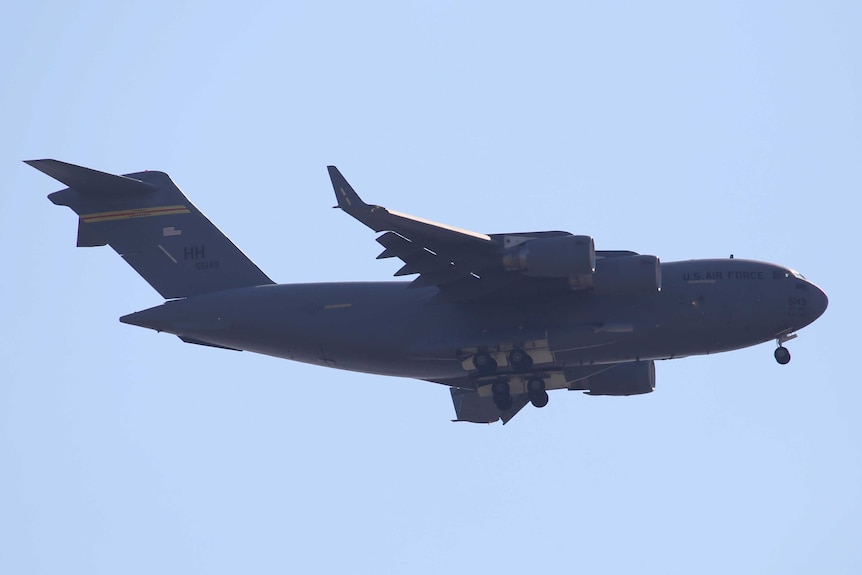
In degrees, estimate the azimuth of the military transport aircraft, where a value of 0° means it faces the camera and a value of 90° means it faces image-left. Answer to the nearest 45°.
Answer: approximately 270°
